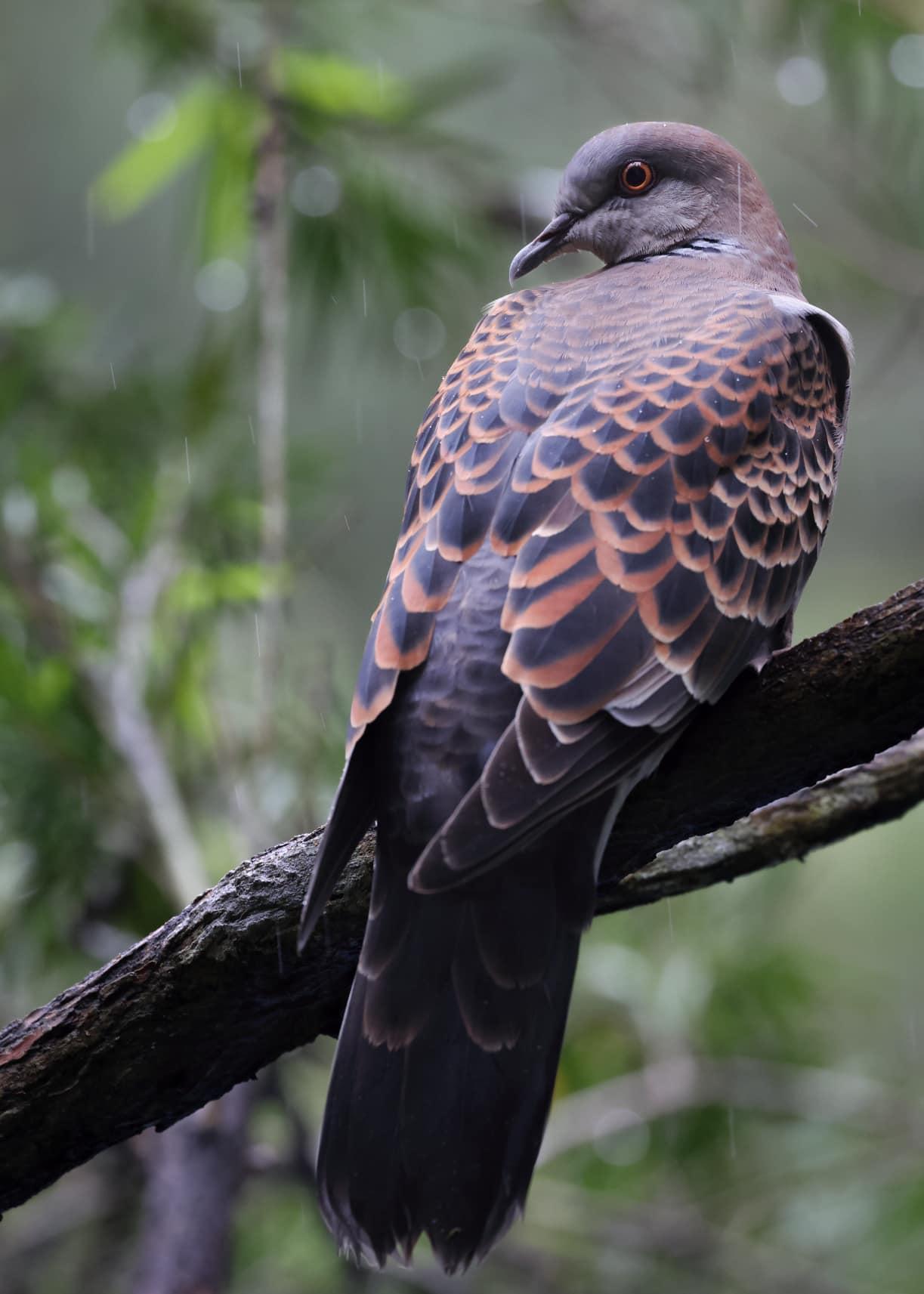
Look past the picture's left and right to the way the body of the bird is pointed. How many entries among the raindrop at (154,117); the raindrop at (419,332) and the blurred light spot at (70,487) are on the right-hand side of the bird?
0

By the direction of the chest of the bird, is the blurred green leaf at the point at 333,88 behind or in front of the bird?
in front

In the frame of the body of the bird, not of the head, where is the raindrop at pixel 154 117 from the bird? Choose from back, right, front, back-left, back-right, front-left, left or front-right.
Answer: front-left

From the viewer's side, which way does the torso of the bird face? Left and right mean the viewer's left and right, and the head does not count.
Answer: facing away from the viewer and to the right of the viewer

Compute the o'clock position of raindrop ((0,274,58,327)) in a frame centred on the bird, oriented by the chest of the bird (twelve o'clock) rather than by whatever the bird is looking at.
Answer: The raindrop is roughly at 10 o'clock from the bird.

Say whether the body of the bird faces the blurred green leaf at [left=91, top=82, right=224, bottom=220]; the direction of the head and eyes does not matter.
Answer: no

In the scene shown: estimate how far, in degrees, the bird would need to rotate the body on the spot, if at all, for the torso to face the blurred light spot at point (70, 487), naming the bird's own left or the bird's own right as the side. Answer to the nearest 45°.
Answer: approximately 45° to the bird's own left

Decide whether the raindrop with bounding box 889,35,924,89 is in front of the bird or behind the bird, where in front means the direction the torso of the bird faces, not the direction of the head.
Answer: in front

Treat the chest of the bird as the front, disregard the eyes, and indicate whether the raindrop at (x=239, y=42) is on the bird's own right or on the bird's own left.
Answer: on the bird's own left

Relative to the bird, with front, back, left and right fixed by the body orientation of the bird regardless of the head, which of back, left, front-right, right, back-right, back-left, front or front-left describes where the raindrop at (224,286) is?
front-left
